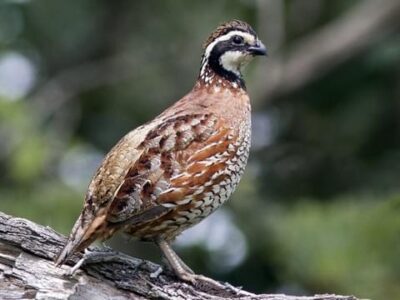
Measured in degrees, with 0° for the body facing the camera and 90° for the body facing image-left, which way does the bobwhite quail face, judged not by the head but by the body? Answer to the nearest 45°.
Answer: approximately 270°
